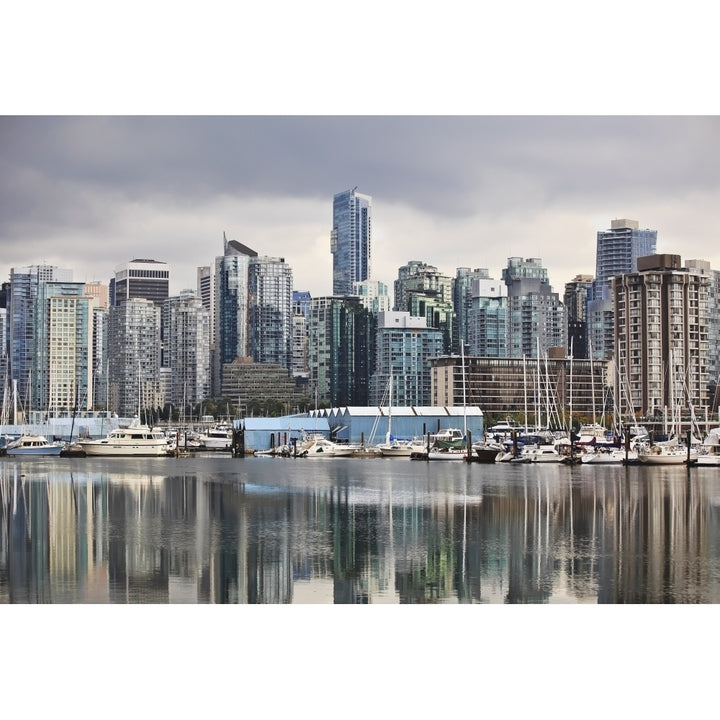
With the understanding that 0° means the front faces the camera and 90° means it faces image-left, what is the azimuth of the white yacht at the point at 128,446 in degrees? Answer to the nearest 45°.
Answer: approximately 90°

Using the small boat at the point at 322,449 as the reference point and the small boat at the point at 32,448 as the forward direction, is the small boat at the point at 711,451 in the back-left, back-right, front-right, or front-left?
back-left

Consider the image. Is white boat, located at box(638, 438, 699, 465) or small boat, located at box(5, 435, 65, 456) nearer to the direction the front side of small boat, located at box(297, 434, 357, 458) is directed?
the white boat

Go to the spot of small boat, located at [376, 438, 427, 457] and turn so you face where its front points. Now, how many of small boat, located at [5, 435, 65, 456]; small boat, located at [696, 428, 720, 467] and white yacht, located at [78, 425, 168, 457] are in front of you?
2

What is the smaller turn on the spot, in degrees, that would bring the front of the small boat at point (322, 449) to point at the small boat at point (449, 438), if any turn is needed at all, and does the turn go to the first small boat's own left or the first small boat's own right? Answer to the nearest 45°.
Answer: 0° — it already faces it

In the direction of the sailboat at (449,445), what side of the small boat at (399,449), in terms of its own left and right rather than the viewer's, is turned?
back
